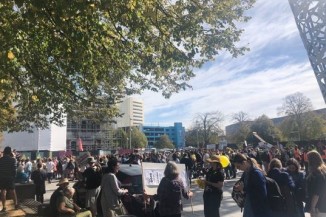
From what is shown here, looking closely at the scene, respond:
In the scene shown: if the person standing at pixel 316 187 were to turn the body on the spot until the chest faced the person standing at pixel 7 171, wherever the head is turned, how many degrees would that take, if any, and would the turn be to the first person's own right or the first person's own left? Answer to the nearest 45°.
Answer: approximately 45° to the first person's own left

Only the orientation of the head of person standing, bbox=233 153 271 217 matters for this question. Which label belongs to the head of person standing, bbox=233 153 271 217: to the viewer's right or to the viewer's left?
to the viewer's left

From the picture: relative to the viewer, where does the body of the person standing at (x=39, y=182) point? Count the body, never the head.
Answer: away from the camera

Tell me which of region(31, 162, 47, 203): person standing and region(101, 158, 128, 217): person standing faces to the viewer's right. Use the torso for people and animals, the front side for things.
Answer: region(101, 158, 128, 217): person standing

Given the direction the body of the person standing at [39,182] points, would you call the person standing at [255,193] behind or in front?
behind

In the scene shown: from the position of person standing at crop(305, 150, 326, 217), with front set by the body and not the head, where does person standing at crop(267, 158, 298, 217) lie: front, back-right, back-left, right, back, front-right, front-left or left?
left

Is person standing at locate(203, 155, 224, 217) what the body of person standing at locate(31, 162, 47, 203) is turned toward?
no

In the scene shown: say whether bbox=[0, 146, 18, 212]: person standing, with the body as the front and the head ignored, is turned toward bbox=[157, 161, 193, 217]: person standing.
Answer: no

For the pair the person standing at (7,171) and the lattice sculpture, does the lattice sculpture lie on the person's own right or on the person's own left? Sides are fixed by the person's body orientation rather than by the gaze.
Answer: on the person's own right

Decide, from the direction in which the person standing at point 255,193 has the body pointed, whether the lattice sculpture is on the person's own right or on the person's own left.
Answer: on the person's own right

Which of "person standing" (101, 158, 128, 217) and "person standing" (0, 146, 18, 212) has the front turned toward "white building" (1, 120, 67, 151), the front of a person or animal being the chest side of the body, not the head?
"person standing" (0, 146, 18, 212)

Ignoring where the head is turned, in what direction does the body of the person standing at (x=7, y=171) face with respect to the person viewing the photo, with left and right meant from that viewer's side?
facing away from the viewer
